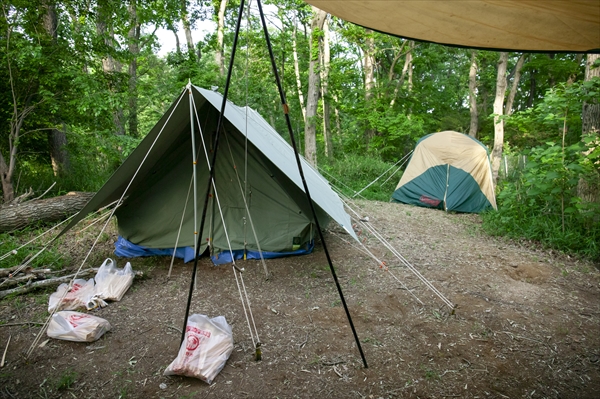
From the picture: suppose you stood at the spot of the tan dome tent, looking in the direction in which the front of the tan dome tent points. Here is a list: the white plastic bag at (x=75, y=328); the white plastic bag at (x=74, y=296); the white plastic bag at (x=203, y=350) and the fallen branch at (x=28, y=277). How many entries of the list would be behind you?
0

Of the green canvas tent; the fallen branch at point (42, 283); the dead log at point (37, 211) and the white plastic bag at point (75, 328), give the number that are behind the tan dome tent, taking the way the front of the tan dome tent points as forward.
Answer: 0

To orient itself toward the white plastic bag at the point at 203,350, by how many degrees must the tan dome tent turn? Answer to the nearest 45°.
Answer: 0° — it already faces it

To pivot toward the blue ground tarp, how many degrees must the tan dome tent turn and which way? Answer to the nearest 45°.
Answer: approximately 45° to its right

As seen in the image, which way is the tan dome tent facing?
toward the camera

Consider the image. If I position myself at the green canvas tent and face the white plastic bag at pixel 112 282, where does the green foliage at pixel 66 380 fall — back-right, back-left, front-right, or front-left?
front-left

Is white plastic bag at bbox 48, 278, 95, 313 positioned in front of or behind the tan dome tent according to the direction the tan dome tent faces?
in front

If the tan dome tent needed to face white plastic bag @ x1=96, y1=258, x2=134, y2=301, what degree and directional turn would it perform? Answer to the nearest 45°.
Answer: approximately 45° to its right

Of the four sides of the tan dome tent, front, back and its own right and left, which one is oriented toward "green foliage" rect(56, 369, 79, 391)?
front

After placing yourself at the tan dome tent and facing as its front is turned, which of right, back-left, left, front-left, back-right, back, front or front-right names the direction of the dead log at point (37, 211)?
front-right

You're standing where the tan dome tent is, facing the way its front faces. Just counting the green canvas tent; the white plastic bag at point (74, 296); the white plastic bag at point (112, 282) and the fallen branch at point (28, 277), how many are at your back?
0

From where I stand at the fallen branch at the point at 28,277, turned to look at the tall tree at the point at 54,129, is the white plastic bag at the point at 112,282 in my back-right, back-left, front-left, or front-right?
back-right

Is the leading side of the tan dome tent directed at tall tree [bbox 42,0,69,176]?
no

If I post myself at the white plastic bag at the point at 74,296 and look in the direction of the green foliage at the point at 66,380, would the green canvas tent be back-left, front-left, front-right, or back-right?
back-left

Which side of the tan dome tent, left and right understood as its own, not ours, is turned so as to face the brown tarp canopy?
front

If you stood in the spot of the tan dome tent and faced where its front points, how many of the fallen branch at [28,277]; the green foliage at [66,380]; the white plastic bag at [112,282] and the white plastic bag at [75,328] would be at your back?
0

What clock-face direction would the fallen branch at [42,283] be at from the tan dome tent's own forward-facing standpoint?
The fallen branch is roughly at 1 o'clock from the tan dome tent.
